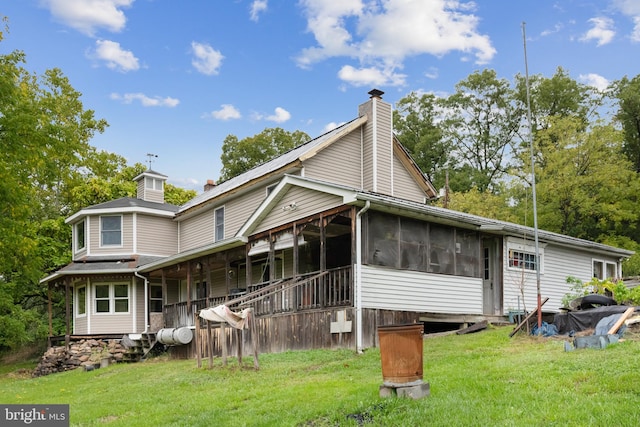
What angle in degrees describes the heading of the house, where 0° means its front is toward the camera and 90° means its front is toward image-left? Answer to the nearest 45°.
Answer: approximately 45°

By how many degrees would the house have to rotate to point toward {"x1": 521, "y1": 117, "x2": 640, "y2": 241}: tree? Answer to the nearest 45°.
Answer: approximately 180°

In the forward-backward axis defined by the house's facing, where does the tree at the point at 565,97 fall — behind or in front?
behind

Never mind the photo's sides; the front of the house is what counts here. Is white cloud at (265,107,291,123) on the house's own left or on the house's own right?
on the house's own right

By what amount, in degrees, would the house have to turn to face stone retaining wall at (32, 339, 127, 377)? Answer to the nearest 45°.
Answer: approximately 90° to its right

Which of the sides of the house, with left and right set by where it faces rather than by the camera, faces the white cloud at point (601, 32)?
back
